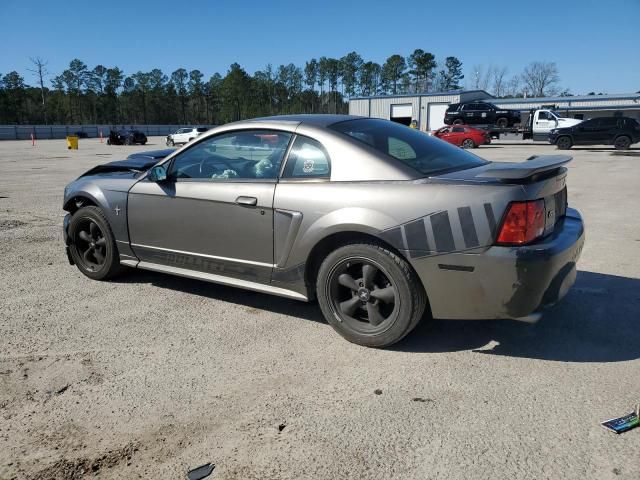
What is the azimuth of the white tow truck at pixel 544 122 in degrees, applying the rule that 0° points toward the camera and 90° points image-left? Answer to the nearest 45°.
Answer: approximately 270°

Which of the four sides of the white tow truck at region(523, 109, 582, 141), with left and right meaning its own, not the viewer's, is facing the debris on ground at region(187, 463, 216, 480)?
right

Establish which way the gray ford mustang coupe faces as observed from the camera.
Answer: facing away from the viewer and to the left of the viewer

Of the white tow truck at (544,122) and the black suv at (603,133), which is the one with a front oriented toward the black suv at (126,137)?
the black suv at (603,133)

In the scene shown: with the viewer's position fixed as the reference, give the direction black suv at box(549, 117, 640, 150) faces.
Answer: facing to the left of the viewer

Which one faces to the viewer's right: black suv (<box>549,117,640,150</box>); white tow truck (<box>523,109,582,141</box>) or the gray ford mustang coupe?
the white tow truck

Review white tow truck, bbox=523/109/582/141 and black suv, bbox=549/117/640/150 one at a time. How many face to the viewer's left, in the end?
1

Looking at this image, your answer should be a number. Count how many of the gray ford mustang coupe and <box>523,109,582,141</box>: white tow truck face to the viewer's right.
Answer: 1

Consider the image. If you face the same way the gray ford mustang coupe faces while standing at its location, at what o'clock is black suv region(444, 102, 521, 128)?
The black suv is roughly at 2 o'clock from the gray ford mustang coupe.

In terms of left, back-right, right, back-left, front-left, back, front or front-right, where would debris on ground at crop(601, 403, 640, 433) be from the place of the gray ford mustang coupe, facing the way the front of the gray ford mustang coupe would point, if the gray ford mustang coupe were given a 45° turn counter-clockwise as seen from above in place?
back-left

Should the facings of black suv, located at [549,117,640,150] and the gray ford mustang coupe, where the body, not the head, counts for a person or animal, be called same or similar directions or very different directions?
same or similar directions

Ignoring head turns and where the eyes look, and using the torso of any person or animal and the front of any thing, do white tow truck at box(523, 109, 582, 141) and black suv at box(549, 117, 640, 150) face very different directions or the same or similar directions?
very different directions

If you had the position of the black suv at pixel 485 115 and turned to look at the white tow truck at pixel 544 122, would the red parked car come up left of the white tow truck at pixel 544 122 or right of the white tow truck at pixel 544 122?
right

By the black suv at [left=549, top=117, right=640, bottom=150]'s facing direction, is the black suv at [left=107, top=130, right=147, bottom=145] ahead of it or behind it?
ahead

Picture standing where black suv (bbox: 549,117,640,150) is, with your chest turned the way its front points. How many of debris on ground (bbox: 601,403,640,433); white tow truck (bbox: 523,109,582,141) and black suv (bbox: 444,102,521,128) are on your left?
1

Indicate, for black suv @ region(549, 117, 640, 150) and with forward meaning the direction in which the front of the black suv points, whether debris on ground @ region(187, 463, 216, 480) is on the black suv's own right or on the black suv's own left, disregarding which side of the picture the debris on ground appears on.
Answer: on the black suv's own left
